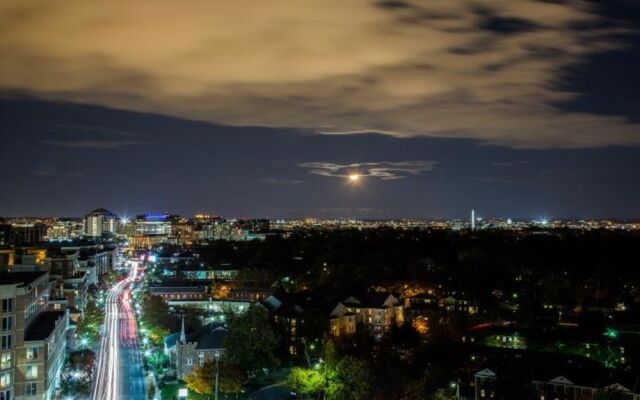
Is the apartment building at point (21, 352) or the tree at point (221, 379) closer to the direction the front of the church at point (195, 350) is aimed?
the apartment building

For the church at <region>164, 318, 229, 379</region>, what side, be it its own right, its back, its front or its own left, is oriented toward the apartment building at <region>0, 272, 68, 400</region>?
front

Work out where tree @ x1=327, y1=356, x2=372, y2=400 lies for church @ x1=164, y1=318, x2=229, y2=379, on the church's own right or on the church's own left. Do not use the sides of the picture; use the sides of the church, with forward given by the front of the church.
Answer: on the church's own left

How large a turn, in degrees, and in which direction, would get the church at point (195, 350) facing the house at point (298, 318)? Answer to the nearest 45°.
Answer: approximately 180°

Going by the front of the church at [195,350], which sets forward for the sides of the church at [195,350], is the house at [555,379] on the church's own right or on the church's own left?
on the church's own left

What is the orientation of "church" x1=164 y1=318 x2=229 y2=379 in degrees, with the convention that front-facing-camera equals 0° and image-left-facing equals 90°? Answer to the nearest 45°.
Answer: approximately 45°

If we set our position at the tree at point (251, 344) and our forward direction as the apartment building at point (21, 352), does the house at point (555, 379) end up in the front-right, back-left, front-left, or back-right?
back-left

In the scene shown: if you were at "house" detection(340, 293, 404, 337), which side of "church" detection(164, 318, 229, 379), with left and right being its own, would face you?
back
